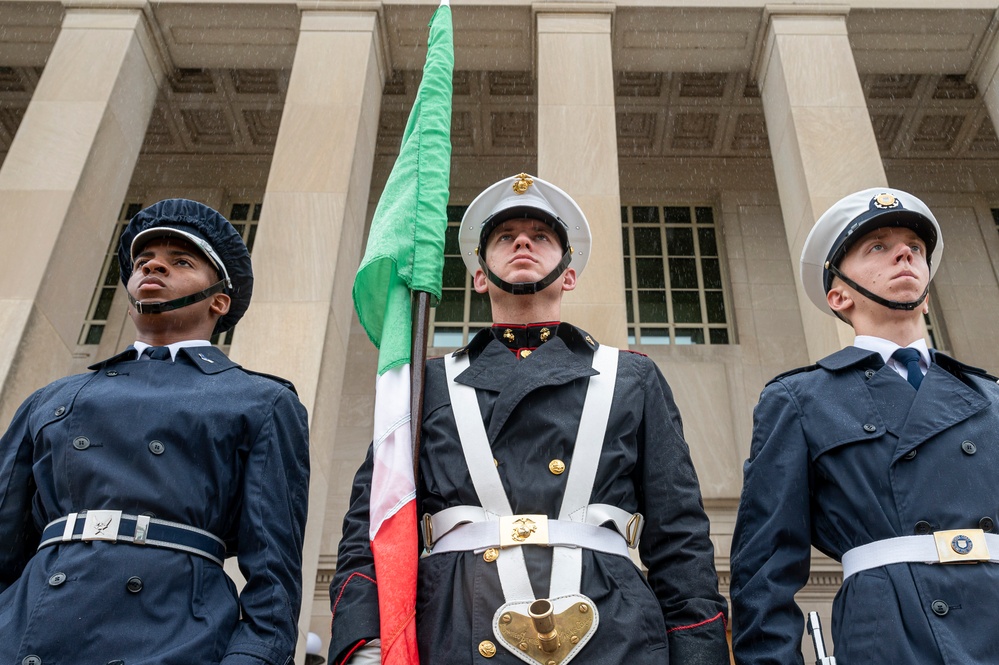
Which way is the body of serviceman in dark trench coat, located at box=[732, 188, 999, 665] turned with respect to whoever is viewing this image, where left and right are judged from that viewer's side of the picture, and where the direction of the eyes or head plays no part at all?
facing the viewer and to the right of the viewer

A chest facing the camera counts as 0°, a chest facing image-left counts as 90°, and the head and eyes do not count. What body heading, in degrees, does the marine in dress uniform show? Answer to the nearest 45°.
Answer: approximately 0°

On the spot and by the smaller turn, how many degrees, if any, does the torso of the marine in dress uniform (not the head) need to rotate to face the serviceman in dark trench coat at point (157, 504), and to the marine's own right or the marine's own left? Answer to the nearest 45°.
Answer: approximately 90° to the marine's own right

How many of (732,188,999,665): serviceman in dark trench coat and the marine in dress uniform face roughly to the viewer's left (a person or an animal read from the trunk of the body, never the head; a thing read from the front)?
0

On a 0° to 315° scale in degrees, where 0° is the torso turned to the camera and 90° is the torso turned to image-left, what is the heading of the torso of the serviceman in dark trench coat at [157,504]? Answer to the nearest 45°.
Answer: approximately 45°

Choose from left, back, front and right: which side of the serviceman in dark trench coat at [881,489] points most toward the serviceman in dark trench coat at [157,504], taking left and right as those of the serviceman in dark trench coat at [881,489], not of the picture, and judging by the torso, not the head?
right

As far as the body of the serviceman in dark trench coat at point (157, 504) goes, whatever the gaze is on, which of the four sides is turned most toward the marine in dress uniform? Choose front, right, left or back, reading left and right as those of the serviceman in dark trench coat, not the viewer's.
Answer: left

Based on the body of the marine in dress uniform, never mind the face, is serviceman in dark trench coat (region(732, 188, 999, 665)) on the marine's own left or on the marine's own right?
on the marine's own left
